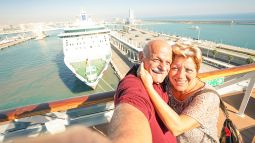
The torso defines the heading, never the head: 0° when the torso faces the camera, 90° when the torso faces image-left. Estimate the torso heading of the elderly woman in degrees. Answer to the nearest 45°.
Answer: approximately 45°

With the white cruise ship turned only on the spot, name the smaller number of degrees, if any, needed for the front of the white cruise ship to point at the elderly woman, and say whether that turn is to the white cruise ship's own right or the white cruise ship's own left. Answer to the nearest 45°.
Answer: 0° — it already faces them

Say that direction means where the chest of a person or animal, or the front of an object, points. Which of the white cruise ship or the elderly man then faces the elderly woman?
the white cruise ship

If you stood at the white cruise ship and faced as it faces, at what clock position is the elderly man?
The elderly man is roughly at 12 o'clock from the white cruise ship.

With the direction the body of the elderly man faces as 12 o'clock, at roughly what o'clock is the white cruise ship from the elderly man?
The white cruise ship is roughly at 7 o'clock from the elderly man.

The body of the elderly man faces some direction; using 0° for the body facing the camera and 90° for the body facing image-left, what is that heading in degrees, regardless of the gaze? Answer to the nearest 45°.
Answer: approximately 315°

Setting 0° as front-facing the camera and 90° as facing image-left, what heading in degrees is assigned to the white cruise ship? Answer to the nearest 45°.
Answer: approximately 0°
